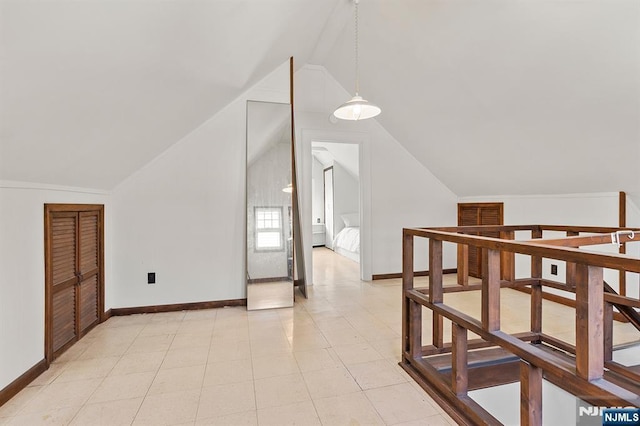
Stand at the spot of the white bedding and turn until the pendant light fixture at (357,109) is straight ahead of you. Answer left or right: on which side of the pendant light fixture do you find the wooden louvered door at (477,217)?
left

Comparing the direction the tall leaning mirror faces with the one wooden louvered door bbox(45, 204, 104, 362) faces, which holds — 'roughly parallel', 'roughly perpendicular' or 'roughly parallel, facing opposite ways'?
roughly perpendicular

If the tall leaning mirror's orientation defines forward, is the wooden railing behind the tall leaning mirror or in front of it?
in front

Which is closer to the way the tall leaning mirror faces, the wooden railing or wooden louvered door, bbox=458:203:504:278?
the wooden railing

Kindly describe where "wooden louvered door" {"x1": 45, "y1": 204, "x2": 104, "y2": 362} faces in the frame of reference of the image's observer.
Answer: facing the viewer and to the right of the viewer

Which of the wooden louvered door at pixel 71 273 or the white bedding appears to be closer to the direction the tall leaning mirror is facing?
the wooden louvered door

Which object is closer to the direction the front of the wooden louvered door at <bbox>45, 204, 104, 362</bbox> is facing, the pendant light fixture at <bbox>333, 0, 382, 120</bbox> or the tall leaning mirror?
the pendant light fixture

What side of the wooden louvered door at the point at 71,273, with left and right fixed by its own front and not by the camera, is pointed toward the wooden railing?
front

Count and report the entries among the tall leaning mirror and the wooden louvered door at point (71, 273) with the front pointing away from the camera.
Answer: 0

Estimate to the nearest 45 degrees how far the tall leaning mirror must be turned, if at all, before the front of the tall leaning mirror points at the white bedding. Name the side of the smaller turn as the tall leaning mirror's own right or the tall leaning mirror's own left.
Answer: approximately 135° to the tall leaning mirror's own left
